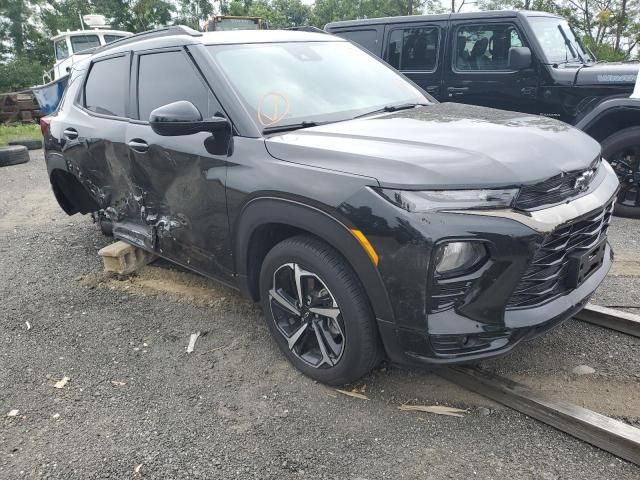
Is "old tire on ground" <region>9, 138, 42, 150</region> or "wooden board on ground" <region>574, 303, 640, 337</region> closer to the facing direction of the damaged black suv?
the wooden board on ground

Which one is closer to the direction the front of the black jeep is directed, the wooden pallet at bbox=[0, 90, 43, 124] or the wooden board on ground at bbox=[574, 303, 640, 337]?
the wooden board on ground

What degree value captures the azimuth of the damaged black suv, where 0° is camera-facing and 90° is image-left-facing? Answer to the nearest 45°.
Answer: approximately 315°

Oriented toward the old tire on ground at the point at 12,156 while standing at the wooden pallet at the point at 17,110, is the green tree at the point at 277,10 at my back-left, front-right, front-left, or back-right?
back-left

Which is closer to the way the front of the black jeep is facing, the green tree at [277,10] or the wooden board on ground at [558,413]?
the wooden board on ground

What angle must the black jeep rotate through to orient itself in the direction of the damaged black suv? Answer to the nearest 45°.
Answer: approximately 45° to its right

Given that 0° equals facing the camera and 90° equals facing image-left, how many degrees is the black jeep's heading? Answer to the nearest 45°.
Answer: approximately 315°

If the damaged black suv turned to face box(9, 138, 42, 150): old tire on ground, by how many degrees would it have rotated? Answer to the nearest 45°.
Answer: approximately 180°

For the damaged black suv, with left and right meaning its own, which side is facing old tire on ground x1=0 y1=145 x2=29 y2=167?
back

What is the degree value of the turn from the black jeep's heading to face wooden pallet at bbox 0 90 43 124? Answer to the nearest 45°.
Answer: approximately 180°
